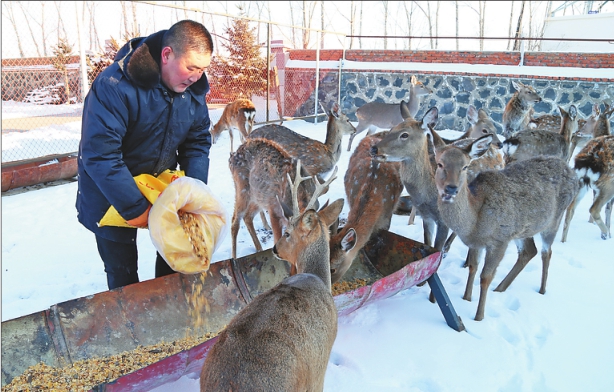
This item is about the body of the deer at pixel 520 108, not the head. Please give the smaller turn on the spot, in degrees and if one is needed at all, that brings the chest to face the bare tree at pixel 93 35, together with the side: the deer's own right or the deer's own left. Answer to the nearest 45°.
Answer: approximately 135° to the deer's own right

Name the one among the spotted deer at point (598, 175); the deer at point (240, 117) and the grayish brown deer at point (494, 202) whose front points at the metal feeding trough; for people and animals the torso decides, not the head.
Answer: the grayish brown deer at point (494, 202)

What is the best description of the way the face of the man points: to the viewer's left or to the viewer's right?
to the viewer's right

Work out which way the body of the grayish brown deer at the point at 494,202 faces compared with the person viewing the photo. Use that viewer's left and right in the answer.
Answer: facing the viewer and to the left of the viewer

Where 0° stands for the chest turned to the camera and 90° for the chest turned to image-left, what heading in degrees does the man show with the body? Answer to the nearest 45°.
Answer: approximately 315°

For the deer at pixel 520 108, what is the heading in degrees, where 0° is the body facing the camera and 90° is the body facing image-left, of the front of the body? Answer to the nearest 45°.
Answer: approximately 315°

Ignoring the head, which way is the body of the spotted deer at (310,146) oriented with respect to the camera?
to the viewer's right

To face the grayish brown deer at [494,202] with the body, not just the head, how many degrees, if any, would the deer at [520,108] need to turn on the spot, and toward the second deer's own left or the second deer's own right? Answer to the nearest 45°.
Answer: approximately 45° to the second deer's own right

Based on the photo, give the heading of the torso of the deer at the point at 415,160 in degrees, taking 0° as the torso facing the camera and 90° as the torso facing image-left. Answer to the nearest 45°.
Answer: approximately 45°

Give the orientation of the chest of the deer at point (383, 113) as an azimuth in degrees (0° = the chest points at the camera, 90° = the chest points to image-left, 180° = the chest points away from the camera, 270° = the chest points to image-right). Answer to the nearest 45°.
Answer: approximately 270°

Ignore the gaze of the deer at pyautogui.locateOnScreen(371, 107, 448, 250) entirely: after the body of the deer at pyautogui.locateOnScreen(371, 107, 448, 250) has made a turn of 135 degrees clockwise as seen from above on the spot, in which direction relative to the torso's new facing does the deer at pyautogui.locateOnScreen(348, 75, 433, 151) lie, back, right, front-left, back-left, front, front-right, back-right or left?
front

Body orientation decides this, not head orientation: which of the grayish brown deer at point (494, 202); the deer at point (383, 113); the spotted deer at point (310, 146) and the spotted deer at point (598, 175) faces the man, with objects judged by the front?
the grayish brown deer at point (494, 202)

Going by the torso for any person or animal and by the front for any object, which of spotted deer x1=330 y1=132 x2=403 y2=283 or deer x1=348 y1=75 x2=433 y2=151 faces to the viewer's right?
the deer
